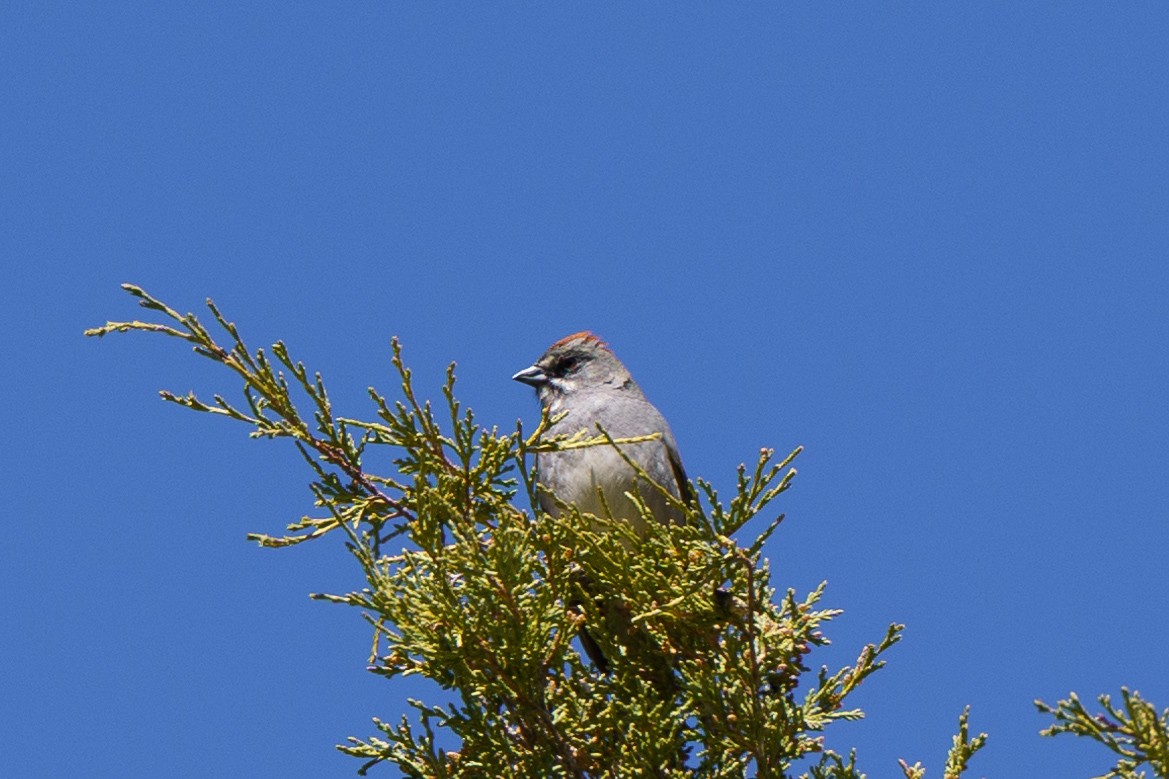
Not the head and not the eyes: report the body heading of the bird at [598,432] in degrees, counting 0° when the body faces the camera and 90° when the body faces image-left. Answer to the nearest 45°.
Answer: approximately 45°
